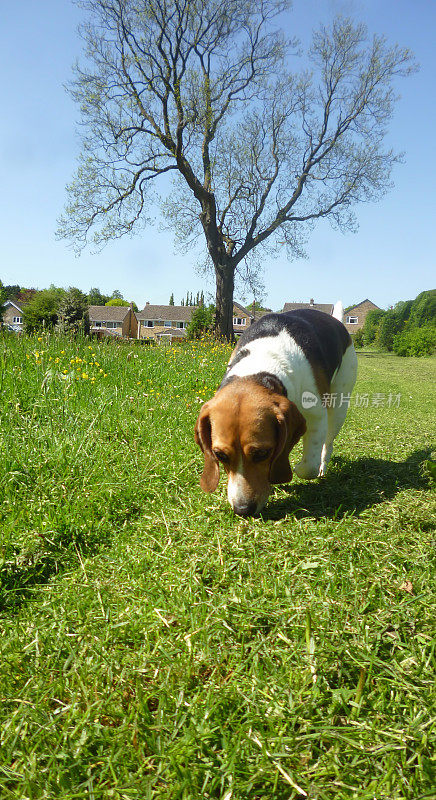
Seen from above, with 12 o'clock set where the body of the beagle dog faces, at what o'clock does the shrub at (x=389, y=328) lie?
The shrub is roughly at 5 o'clock from the beagle dog.

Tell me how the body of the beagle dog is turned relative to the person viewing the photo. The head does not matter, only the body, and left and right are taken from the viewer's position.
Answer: facing the viewer and to the left of the viewer

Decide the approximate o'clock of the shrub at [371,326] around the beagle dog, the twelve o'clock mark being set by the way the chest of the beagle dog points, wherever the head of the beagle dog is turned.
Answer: The shrub is roughly at 5 o'clock from the beagle dog.

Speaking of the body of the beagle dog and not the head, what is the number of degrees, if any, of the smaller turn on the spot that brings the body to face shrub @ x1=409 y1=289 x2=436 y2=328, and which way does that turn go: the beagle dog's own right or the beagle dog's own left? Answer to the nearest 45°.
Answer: approximately 135° to the beagle dog's own right

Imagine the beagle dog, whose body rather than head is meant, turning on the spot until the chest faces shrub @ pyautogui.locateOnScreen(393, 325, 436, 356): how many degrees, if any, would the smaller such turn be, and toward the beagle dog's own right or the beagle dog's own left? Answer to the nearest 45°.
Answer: approximately 135° to the beagle dog's own right
